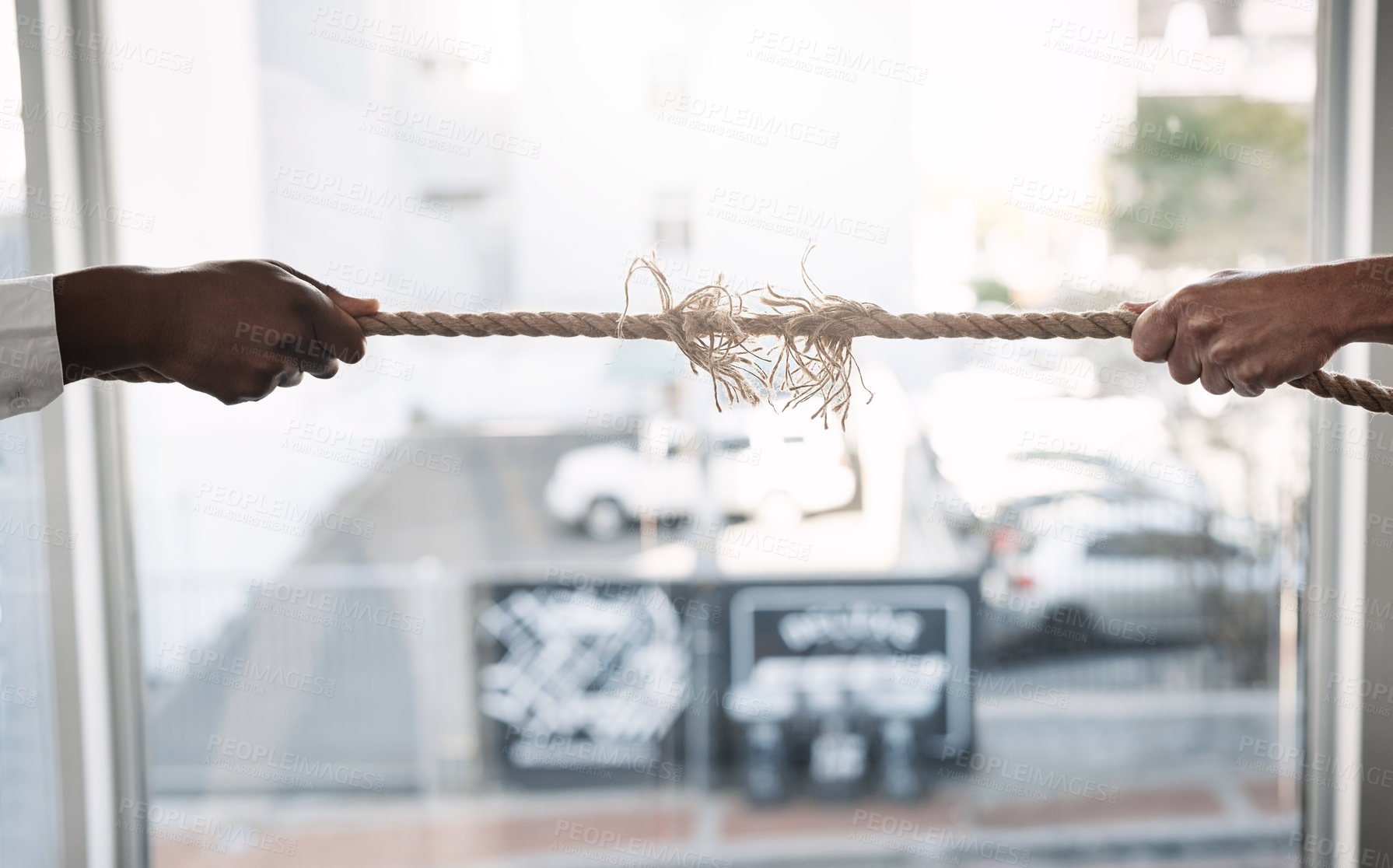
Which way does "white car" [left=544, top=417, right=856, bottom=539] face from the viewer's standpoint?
to the viewer's left
